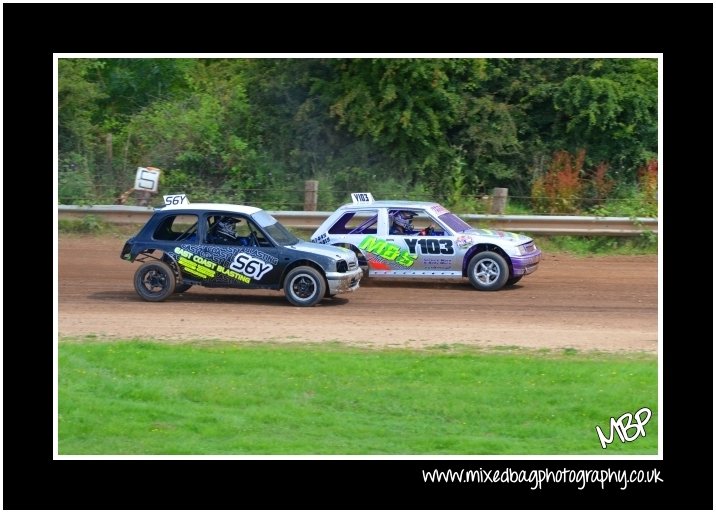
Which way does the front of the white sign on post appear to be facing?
toward the camera

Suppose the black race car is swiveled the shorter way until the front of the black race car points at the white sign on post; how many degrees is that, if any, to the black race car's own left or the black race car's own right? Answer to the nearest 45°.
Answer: approximately 90° to the black race car's own left

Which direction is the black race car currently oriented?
to the viewer's right

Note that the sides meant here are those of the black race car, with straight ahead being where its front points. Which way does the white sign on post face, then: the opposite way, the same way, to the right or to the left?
to the right

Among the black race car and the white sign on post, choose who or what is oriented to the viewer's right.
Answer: the black race car

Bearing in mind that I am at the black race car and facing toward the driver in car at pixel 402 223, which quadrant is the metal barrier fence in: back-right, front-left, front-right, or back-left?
front-left

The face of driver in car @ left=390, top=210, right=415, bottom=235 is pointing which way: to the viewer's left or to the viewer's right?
to the viewer's right

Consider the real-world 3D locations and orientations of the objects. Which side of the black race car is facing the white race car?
front

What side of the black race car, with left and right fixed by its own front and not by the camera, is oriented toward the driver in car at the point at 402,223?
front

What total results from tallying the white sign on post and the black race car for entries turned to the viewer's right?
1

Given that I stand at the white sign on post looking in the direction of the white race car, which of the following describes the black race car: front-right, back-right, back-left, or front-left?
front-right
